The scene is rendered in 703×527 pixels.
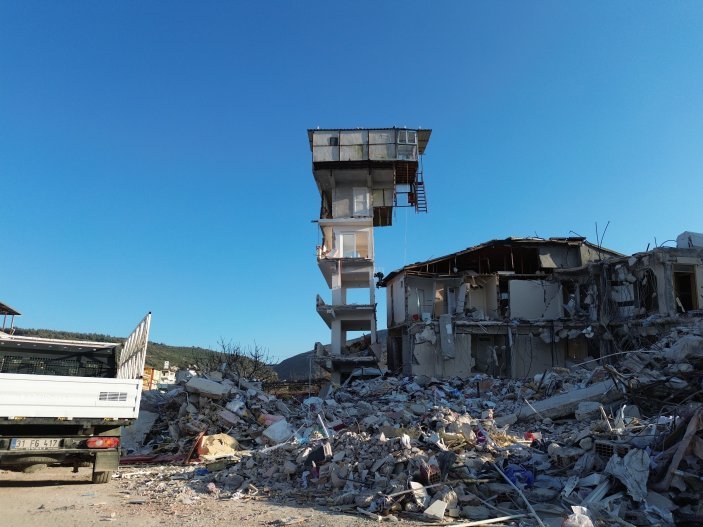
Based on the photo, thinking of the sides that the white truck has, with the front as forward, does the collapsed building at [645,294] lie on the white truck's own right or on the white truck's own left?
on the white truck's own right

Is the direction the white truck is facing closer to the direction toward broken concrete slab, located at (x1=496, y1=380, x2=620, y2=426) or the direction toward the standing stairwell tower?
the standing stairwell tower

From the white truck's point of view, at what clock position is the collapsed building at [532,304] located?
The collapsed building is roughly at 2 o'clock from the white truck.

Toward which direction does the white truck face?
away from the camera

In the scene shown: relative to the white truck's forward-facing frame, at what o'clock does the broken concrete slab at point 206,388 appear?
The broken concrete slab is roughly at 1 o'clock from the white truck.

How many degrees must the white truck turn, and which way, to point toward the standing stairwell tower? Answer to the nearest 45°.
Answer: approximately 45° to its right

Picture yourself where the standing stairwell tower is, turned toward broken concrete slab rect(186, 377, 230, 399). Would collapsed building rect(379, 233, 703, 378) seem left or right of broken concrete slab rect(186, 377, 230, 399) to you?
left

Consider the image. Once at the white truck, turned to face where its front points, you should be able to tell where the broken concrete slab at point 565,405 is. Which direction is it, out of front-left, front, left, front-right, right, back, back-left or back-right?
right
